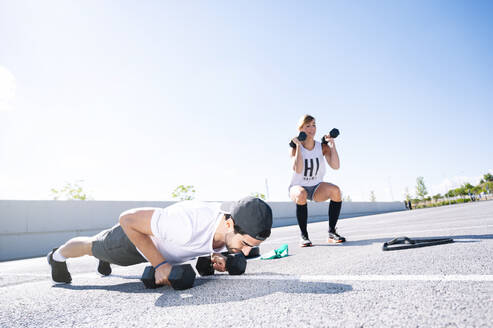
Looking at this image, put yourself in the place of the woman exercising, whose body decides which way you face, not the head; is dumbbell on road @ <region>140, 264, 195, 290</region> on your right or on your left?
on your right

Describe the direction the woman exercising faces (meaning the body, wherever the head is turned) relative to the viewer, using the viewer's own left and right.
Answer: facing the viewer and to the right of the viewer
